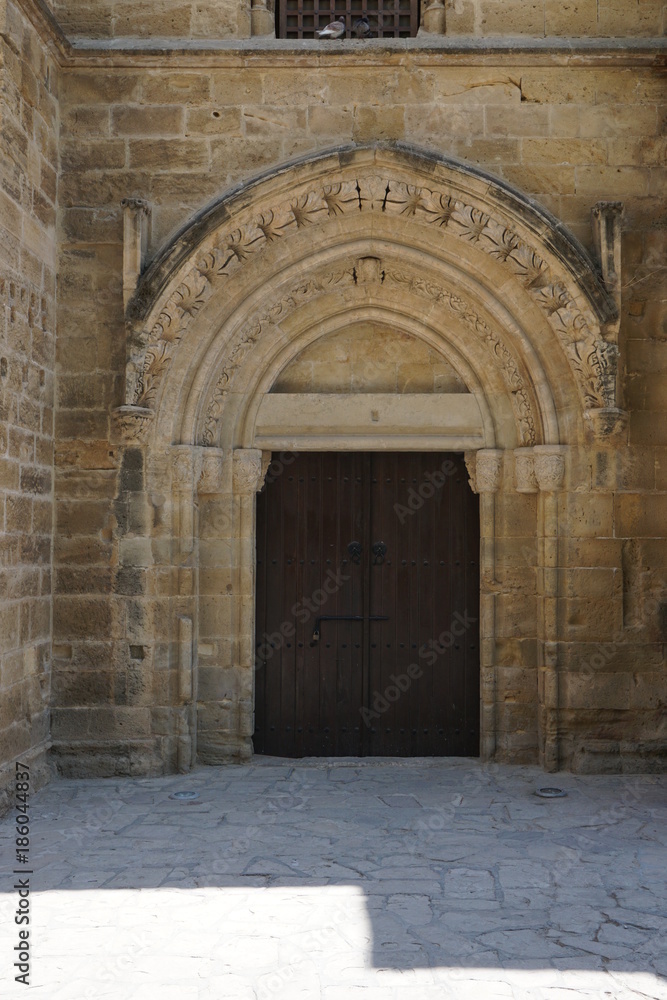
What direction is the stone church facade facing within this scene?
toward the camera
